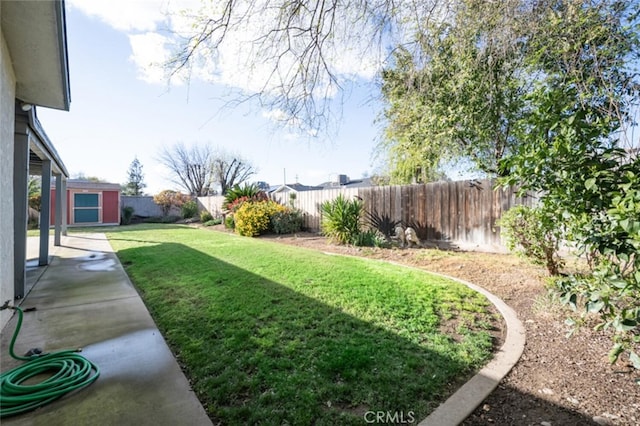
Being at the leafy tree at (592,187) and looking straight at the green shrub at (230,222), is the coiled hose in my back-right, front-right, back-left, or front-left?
front-left

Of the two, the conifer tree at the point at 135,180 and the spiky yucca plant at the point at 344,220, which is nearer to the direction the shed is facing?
the spiky yucca plant

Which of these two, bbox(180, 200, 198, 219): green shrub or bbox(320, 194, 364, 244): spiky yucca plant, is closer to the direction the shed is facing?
the spiky yucca plant

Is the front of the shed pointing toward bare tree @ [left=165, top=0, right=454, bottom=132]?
yes

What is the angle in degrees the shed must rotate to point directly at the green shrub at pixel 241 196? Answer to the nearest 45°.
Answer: approximately 45° to its left

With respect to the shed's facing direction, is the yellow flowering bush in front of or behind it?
in front

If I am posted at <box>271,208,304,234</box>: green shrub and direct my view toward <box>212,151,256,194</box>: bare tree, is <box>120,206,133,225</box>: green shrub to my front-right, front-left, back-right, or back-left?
front-left

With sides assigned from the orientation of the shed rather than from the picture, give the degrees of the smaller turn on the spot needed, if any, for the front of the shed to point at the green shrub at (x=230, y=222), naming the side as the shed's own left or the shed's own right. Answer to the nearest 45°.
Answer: approximately 45° to the shed's own left

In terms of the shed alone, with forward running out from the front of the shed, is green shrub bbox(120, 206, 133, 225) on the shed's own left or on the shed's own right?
on the shed's own left

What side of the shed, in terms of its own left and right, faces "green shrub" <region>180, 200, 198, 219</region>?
left

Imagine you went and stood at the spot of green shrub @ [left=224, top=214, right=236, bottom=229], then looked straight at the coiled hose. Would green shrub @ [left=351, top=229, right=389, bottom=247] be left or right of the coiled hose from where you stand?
left

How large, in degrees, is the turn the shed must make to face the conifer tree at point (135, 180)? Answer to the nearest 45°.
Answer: approximately 180°

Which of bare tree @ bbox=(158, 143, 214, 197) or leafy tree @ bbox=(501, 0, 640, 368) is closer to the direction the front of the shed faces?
the leafy tree

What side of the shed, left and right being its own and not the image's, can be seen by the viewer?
front
